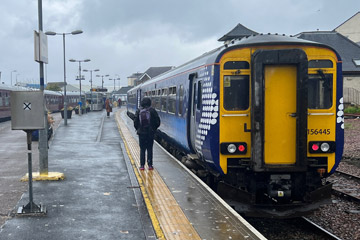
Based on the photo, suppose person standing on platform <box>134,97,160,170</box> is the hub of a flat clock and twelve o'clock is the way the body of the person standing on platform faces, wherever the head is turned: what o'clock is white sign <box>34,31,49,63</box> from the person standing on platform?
The white sign is roughly at 8 o'clock from the person standing on platform.

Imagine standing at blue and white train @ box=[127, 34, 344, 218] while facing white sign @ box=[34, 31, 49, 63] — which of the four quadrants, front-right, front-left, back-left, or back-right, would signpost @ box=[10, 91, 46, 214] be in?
front-left

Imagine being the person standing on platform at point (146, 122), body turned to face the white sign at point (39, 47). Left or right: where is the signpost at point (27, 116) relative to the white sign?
left

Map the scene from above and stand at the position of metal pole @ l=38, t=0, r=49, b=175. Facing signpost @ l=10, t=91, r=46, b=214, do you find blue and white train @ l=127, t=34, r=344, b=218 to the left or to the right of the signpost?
left

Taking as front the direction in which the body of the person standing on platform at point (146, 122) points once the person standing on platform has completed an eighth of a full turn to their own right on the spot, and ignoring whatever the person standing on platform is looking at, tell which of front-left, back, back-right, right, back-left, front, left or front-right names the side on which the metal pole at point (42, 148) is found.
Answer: back-left

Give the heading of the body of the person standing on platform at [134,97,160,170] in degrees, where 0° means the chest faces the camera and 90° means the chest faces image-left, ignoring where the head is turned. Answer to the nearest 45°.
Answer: approximately 180°

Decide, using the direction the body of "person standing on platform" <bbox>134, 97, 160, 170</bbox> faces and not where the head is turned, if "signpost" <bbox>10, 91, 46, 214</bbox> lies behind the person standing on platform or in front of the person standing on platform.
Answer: behind

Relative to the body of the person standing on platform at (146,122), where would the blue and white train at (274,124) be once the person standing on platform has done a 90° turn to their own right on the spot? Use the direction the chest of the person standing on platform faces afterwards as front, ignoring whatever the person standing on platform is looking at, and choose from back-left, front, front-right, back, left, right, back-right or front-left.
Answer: front-right
